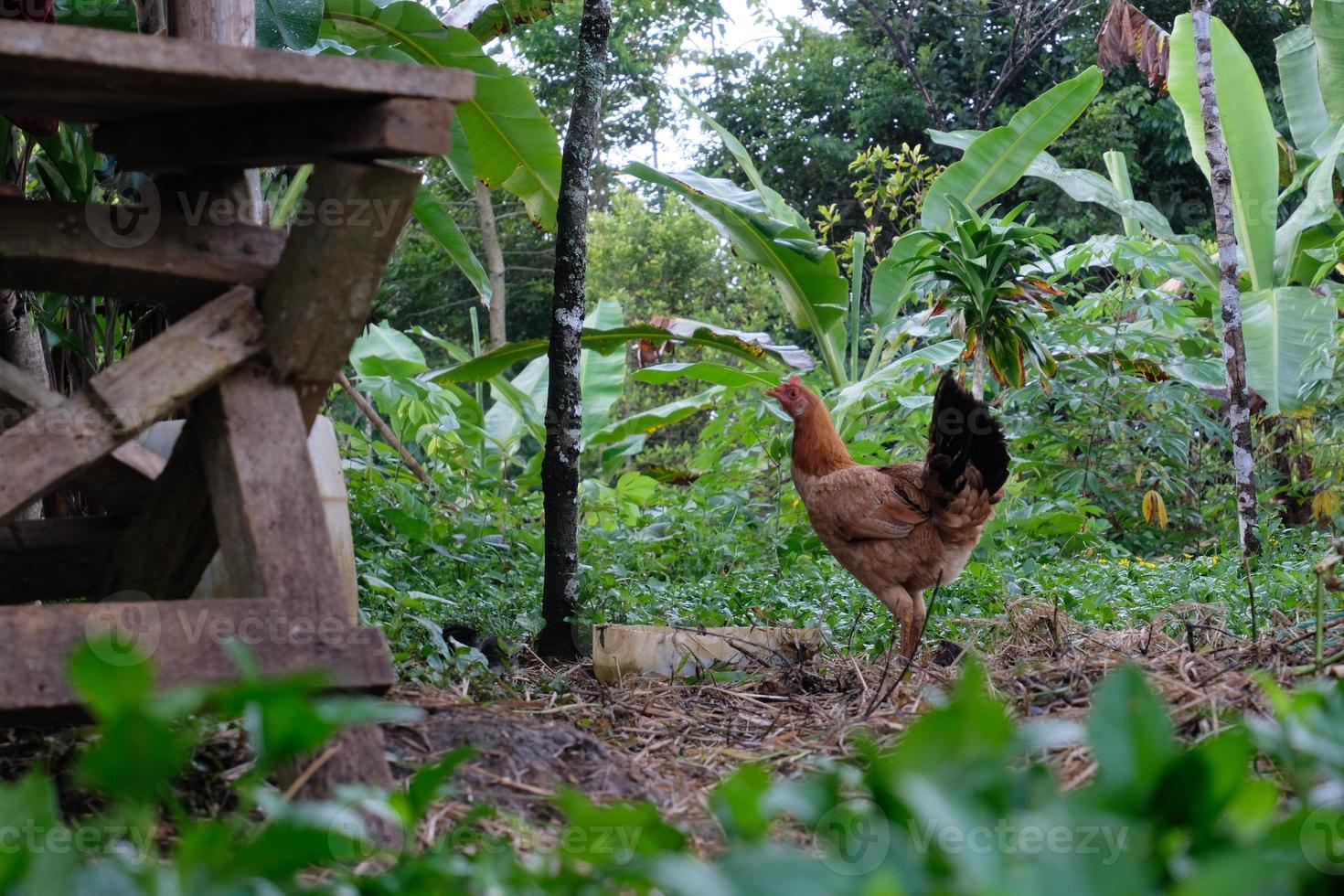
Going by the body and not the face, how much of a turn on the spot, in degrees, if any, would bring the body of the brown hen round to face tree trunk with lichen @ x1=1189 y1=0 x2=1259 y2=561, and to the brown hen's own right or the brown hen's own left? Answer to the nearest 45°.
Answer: approximately 135° to the brown hen's own right

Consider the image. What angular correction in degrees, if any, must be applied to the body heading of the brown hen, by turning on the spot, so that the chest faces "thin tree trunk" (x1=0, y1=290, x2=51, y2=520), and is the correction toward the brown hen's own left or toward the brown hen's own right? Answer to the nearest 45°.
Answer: approximately 45° to the brown hen's own left

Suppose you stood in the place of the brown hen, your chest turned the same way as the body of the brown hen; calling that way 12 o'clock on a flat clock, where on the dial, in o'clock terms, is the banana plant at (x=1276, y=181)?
The banana plant is roughly at 4 o'clock from the brown hen.

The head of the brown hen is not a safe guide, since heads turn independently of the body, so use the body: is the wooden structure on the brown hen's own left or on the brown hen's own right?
on the brown hen's own left

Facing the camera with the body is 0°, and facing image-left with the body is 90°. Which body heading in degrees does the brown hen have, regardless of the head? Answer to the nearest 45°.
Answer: approximately 90°

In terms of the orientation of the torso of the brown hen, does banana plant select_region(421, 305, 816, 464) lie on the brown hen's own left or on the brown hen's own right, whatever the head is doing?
on the brown hen's own right

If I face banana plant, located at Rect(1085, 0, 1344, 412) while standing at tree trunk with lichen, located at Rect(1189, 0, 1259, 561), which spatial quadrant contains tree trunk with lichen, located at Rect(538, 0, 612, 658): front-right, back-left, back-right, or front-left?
back-left

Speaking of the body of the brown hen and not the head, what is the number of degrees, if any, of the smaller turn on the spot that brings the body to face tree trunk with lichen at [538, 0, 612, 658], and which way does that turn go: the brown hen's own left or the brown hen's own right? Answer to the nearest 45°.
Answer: approximately 45° to the brown hen's own left

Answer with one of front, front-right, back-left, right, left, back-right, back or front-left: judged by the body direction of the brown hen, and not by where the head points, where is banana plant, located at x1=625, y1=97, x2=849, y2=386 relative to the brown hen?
right

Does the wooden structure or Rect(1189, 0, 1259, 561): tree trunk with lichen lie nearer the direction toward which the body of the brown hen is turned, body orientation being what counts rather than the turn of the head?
the wooden structure

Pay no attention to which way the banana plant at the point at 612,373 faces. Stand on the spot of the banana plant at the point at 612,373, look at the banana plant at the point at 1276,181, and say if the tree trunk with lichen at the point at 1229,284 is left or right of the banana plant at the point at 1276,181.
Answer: right
